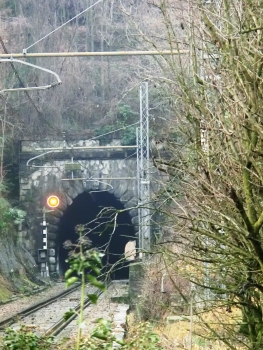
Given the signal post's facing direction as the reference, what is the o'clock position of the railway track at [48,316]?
The railway track is roughly at 12 o'clock from the signal post.

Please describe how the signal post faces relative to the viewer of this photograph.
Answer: facing the viewer
